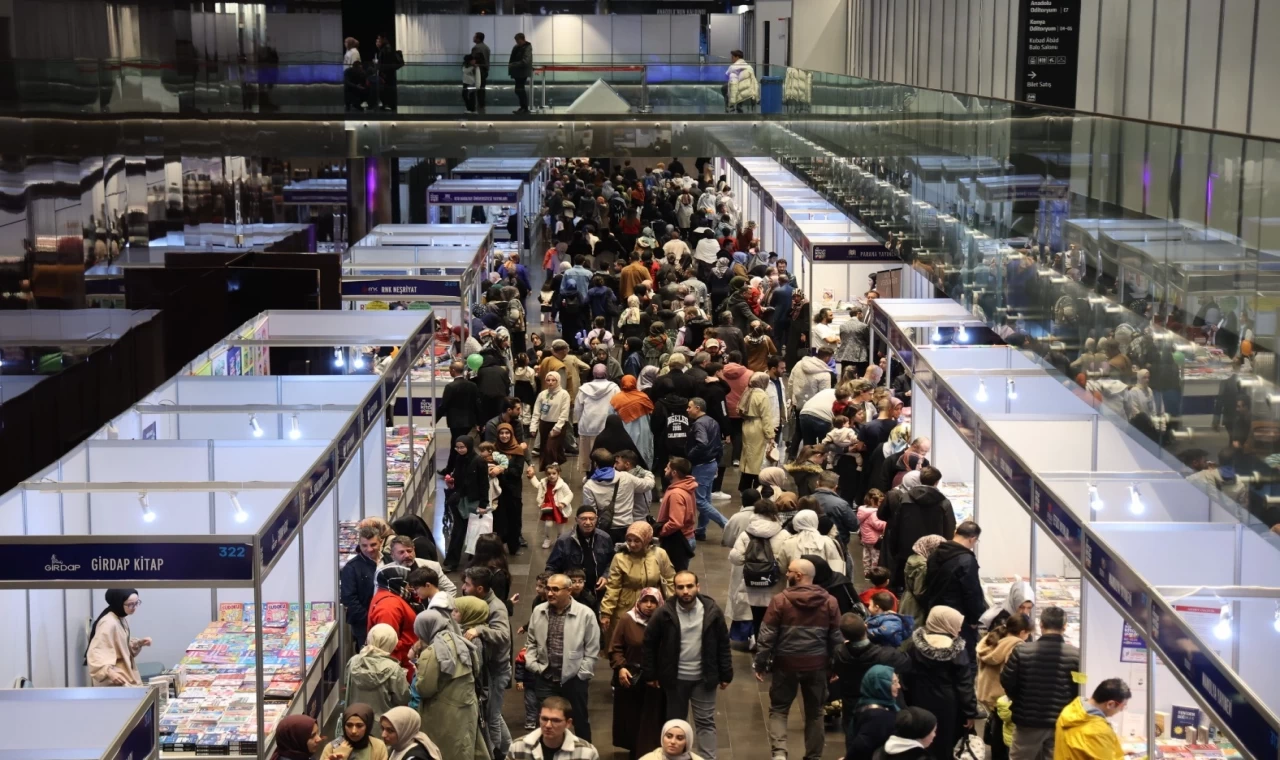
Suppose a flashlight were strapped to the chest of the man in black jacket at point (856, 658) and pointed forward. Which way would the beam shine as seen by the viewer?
away from the camera

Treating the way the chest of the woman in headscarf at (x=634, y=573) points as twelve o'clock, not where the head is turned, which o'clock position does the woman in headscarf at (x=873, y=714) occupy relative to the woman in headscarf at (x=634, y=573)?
the woman in headscarf at (x=873, y=714) is roughly at 11 o'clock from the woman in headscarf at (x=634, y=573).

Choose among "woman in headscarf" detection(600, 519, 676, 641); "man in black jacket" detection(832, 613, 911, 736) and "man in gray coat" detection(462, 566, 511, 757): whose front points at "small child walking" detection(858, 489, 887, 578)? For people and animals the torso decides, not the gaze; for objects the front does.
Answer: the man in black jacket

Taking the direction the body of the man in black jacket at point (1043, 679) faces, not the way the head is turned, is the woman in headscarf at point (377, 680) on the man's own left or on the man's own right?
on the man's own left

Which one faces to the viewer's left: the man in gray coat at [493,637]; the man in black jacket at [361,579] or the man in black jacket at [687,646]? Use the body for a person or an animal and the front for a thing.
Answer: the man in gray coat

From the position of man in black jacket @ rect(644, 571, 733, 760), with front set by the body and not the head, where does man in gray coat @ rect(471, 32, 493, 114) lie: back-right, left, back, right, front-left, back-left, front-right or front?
back

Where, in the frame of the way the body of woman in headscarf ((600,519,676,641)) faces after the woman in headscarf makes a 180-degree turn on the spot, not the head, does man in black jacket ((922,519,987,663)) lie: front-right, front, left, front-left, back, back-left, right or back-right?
right

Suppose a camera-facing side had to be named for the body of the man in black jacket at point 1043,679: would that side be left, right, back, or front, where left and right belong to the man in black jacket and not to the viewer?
back

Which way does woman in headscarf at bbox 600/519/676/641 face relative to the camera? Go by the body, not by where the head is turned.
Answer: toward the camera

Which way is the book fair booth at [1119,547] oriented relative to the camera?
to the viewer's left

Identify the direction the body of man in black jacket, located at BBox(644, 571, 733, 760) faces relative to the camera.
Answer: toward the camera

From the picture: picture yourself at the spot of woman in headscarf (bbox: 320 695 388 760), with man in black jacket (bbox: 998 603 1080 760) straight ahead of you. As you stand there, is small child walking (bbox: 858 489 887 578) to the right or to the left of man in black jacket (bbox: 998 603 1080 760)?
left

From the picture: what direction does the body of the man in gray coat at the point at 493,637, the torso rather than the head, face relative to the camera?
to the viewer's left

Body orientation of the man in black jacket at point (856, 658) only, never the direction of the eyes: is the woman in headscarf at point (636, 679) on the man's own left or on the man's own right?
on the man's own left

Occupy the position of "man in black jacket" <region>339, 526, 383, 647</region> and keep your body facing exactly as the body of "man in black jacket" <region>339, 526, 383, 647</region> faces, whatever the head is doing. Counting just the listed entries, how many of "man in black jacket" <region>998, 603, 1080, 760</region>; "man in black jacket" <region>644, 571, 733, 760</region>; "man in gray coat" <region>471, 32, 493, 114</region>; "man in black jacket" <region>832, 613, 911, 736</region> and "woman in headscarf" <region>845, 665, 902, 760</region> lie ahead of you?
4
